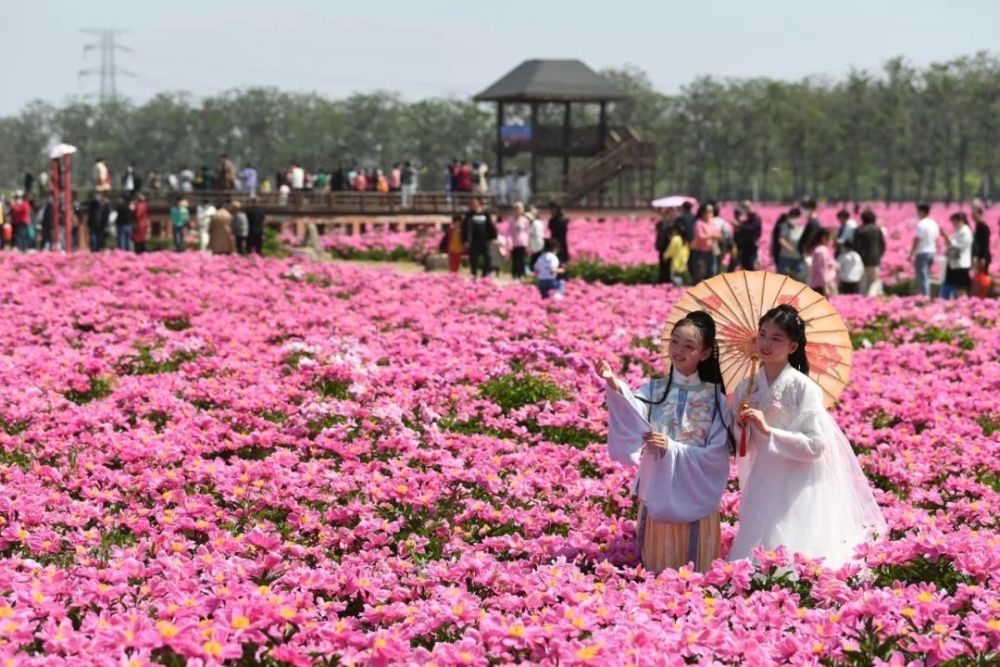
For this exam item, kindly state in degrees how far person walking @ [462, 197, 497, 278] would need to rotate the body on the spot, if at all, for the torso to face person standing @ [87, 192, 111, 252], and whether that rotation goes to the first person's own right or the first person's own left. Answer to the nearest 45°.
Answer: approximately 135° to the first person's own right

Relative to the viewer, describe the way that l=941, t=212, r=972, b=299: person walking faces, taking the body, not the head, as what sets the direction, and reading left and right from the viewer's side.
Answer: facing to the left of the viewer

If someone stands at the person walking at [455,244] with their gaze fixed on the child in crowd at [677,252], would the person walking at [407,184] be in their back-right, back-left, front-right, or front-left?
back-left

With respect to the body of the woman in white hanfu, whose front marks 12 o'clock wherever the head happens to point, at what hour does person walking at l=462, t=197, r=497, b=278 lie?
The person walking is roughly at 4 o'clock from the woman in white hanfu.

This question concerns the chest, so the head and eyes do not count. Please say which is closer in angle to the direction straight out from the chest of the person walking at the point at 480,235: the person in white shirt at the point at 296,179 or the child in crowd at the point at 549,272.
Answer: the child in crowd
